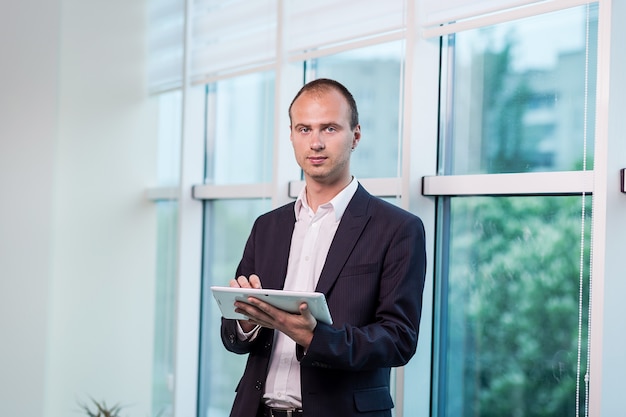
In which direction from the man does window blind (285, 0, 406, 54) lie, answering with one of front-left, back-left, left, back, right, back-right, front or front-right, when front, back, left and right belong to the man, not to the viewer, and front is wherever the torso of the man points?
back-right

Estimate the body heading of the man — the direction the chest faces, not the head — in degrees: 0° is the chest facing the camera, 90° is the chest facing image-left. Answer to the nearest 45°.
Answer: approximately 45°

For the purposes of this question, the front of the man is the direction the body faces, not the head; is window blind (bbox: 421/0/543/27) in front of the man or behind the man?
behind

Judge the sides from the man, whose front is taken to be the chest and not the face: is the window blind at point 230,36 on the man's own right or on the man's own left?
on the man's own right

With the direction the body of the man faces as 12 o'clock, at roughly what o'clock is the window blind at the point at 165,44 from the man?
The window blind is roughly at 4 o'clock from the man.
